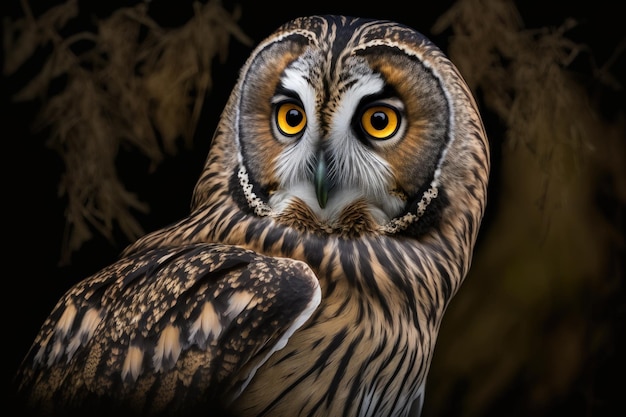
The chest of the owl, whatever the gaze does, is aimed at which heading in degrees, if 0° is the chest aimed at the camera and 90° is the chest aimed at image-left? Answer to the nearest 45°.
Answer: approximately 315°
